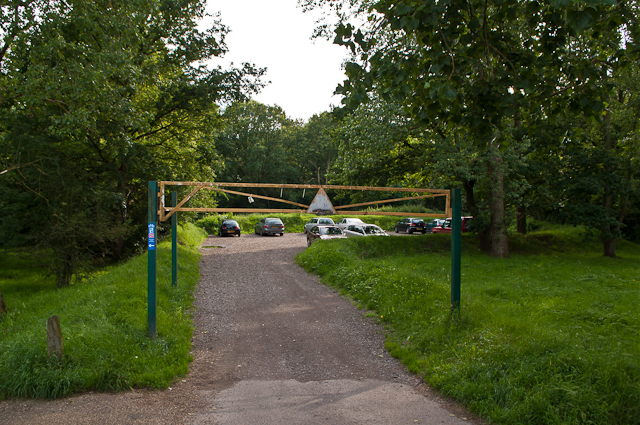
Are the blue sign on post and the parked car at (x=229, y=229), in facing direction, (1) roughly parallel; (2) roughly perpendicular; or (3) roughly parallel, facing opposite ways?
roughly parallel, facing opposite ways

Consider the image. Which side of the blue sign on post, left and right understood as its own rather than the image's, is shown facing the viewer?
front

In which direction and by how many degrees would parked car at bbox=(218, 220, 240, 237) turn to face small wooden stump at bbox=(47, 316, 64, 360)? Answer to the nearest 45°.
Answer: approximately 180°

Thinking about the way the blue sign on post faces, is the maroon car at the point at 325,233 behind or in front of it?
behind

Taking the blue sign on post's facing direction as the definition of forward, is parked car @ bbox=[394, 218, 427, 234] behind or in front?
behind

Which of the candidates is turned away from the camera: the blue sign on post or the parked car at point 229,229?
the parked car

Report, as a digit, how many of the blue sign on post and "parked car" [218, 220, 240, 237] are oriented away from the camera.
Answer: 1

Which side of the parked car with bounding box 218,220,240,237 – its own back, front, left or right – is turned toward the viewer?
back

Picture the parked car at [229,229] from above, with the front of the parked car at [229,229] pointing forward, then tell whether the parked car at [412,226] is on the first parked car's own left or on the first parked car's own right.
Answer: on the first parked car's own right
